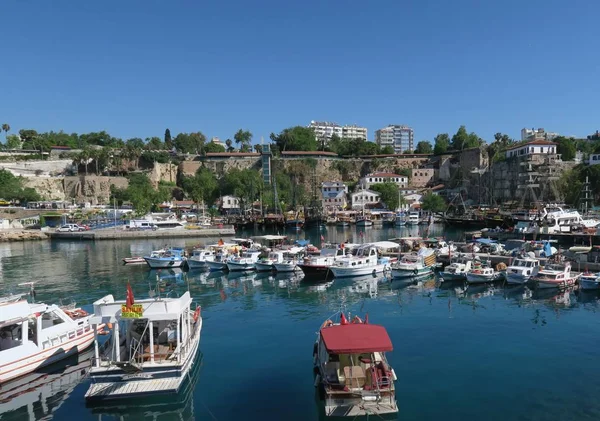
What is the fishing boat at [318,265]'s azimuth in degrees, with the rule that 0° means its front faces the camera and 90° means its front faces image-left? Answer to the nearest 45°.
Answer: approximately 45°

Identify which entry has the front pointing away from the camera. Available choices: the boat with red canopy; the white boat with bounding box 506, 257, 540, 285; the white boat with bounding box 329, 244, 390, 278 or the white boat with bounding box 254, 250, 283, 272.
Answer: the boat with red canopy

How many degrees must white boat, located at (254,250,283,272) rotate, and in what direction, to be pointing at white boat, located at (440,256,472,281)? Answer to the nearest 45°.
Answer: approximately 90° to its left

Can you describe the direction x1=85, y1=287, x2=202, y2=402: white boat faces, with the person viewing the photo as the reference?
facing away from the viewer

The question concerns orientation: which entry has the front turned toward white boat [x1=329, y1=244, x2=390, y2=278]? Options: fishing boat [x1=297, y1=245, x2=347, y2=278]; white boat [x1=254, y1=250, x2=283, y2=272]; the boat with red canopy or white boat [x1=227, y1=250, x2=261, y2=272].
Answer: the boat with red canopy

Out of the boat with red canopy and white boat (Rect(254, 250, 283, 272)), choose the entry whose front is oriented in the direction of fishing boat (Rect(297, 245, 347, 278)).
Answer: the boat with red canopy

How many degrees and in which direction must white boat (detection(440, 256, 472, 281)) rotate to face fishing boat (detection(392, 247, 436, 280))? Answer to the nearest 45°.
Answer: approximately 45° to its right

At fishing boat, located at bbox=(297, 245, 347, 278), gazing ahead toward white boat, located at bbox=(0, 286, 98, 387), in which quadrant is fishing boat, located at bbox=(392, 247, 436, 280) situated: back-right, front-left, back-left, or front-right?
back-left

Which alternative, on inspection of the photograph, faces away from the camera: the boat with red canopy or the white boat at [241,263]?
the boat with red canopy

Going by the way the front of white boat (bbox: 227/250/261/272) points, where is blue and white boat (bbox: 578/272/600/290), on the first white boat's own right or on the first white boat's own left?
on the first white boat's own left

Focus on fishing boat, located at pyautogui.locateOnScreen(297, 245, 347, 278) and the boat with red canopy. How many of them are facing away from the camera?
1

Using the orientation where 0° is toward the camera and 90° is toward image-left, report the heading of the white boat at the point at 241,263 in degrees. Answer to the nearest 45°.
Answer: approximately 45°

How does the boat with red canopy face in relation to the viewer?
away from the camera

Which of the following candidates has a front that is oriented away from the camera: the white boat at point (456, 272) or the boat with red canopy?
the boat with red canopy
